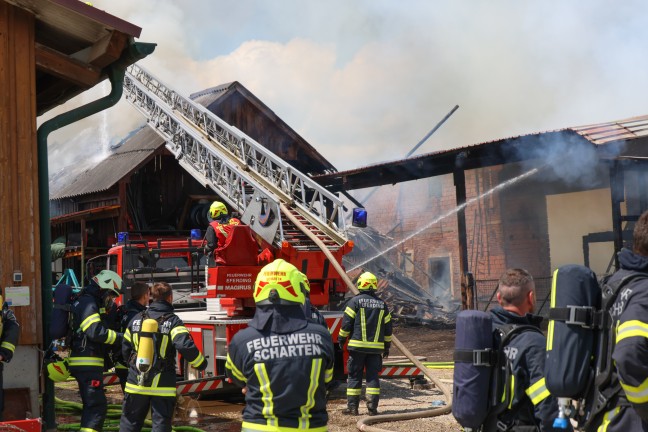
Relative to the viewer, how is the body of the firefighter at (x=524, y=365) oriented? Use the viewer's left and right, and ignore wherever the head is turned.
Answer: facing away from the viewer and to the right of the viewer

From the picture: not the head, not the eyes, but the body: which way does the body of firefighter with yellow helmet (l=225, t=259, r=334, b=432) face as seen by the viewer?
away from the camera

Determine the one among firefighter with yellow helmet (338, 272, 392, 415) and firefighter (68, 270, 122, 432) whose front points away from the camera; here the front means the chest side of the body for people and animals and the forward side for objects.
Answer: the firefighter with yellow helmet

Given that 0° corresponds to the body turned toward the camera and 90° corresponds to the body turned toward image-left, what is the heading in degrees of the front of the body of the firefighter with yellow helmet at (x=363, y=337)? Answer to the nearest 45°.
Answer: approximately 180°

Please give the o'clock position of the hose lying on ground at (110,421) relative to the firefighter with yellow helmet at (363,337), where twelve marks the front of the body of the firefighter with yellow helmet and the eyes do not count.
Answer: The hose lying on ground is roughly at 8 o'clock from the firefighter with yellow helmet.

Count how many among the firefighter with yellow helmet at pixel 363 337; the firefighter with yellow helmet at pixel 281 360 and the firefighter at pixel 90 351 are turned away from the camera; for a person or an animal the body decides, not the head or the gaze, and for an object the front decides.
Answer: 2

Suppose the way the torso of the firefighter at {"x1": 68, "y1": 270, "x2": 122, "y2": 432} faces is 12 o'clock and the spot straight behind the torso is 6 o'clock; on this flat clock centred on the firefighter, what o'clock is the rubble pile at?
The rubble pile is roughly at 10 o'clock from the firefighter.

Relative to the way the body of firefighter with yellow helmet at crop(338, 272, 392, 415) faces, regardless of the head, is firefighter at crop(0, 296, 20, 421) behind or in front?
behind

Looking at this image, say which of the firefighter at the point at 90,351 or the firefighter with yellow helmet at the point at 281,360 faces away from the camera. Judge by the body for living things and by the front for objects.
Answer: the firefighter with yellow helmet

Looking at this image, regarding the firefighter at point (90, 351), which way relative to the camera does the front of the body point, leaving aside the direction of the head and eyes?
to the viewer's right

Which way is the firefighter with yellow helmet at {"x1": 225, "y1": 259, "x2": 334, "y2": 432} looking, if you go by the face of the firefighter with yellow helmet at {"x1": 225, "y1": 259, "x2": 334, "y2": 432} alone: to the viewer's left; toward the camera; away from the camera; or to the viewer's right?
away from the camera

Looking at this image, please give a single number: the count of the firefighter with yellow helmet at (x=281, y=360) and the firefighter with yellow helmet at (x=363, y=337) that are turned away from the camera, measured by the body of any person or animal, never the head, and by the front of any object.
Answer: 2
